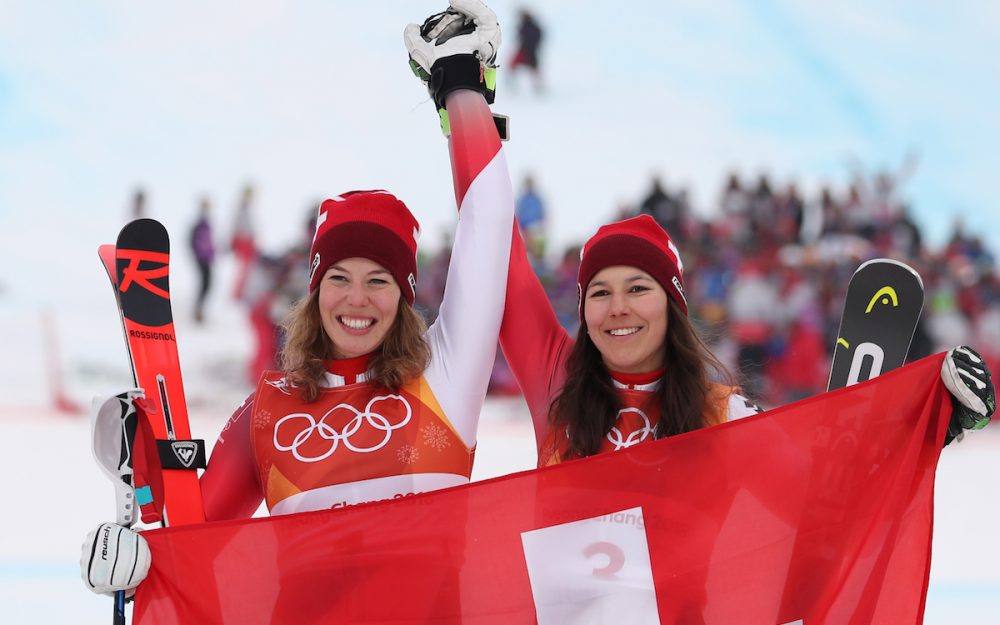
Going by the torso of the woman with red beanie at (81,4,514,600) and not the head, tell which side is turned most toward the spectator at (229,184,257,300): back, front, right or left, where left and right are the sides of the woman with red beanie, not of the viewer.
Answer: back

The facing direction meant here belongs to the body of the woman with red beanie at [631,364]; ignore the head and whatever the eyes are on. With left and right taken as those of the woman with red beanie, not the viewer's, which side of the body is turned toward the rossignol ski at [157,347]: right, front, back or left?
right

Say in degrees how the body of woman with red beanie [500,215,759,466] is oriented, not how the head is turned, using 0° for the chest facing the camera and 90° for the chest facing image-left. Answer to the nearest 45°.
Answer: approximately 0°

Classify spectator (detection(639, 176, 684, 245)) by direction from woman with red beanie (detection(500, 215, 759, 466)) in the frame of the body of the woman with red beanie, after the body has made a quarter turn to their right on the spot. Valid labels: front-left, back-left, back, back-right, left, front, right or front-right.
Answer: right
